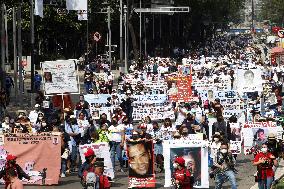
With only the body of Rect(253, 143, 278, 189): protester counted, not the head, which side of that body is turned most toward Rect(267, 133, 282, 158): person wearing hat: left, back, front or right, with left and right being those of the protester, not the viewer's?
back

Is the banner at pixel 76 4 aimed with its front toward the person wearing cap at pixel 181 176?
yes

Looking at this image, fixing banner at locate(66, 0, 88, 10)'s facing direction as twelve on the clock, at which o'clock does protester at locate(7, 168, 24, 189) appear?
The protester is roughly at 12 o'clock from the banner.

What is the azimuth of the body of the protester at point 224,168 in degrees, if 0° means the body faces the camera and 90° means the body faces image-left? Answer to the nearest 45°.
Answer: approximately 0°

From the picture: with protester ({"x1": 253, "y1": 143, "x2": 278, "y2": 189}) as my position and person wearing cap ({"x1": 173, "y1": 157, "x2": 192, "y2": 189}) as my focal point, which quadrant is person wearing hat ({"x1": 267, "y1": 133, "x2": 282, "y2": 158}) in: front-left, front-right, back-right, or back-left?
back-right

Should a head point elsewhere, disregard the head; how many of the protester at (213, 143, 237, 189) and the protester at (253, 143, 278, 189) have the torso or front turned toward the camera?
2

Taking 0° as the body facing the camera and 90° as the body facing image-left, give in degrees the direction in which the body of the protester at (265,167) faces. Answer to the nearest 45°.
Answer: approximately 0°

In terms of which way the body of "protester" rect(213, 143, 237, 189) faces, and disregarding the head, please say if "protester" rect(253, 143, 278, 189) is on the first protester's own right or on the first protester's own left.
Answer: on the first protester's own left
